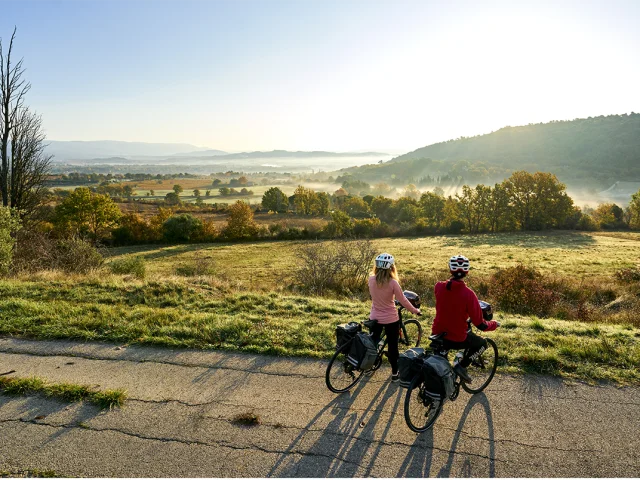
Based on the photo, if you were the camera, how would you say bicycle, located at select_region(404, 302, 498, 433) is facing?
facing away from the viewer and to the right of the viewer

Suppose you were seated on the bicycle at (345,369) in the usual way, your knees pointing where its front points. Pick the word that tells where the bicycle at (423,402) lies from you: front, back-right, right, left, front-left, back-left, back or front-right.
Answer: right

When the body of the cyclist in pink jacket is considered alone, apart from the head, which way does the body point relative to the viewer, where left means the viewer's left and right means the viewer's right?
facing away from the viewer

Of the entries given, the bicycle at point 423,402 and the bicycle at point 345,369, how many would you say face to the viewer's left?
0

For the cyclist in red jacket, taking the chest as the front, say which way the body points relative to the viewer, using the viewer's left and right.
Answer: facing away from the viewer and to the right of the viewer

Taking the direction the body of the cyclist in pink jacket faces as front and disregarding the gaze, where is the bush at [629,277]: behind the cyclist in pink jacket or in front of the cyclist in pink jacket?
in front

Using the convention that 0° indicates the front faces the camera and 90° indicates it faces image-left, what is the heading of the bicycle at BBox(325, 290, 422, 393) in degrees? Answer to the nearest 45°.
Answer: approximately 225°
